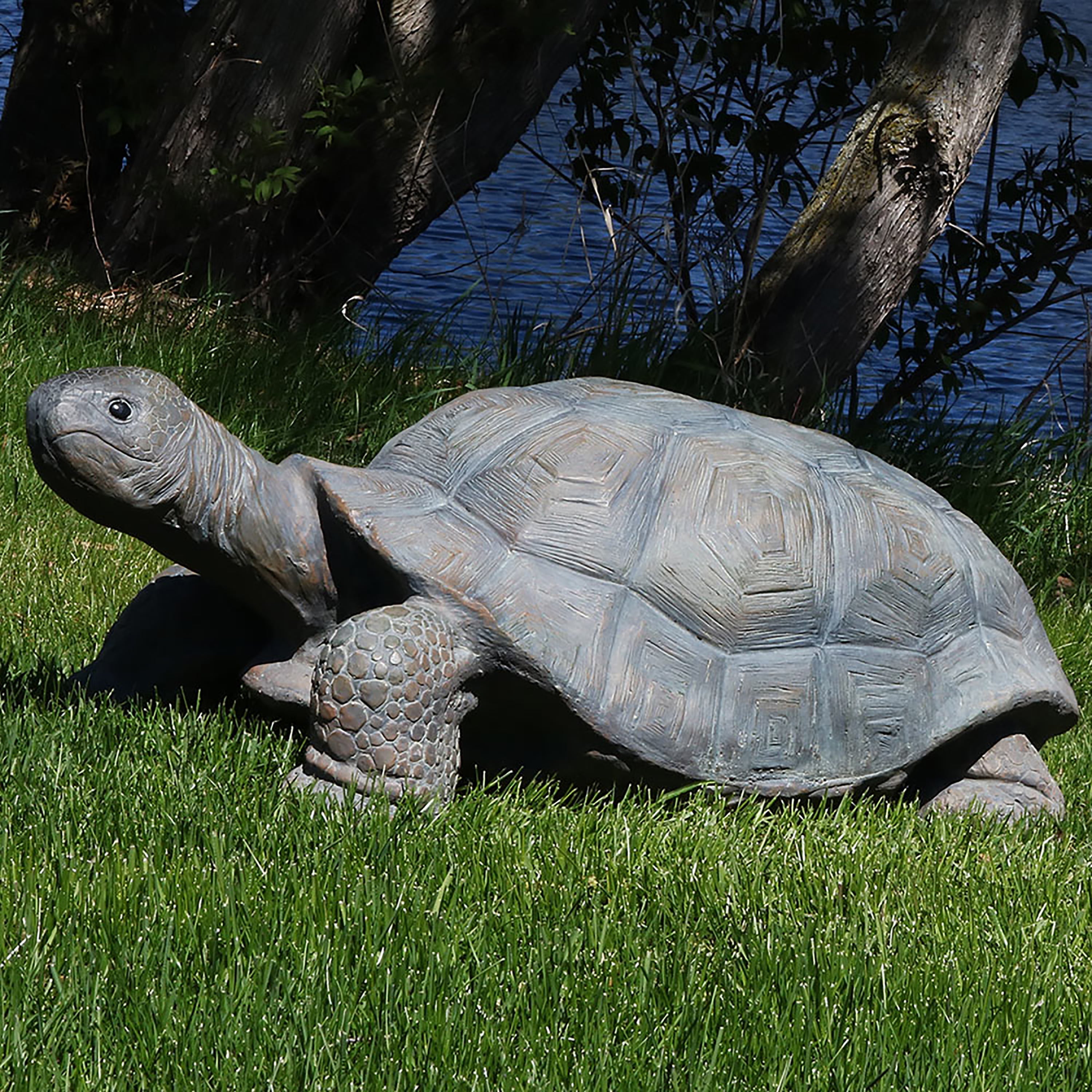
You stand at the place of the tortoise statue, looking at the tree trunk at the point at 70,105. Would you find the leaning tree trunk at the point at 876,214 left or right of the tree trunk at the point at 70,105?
right

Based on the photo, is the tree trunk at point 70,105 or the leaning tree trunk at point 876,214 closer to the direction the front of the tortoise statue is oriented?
the tree trunk

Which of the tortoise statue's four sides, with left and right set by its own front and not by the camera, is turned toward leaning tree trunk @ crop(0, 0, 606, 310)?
right

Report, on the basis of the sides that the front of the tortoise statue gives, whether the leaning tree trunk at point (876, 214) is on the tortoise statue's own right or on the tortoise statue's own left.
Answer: on the tortoise statue's own right

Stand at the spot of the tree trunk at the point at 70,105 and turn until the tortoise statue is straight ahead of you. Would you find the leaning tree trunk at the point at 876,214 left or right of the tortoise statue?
left

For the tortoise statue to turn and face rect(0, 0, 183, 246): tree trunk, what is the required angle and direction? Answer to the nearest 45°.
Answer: approximately 45° to its right

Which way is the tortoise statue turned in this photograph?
to the viewer's left
